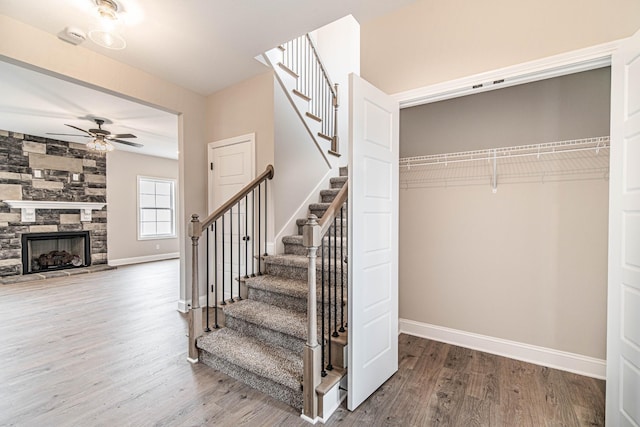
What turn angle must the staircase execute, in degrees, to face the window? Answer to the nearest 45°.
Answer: approximately 90° to its right

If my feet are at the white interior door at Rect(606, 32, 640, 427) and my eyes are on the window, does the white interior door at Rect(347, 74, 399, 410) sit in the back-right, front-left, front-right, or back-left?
front-left

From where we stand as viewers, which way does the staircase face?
facing the viewer and to the left of the viewer

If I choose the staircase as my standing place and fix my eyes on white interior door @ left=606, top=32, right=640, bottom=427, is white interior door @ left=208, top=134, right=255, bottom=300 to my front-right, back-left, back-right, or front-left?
back-left

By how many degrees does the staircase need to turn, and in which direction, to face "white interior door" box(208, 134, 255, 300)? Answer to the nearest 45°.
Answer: approximately 135° to its right

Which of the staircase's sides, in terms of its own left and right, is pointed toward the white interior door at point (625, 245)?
left

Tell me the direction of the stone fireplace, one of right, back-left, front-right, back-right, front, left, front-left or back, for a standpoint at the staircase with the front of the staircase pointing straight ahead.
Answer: right
